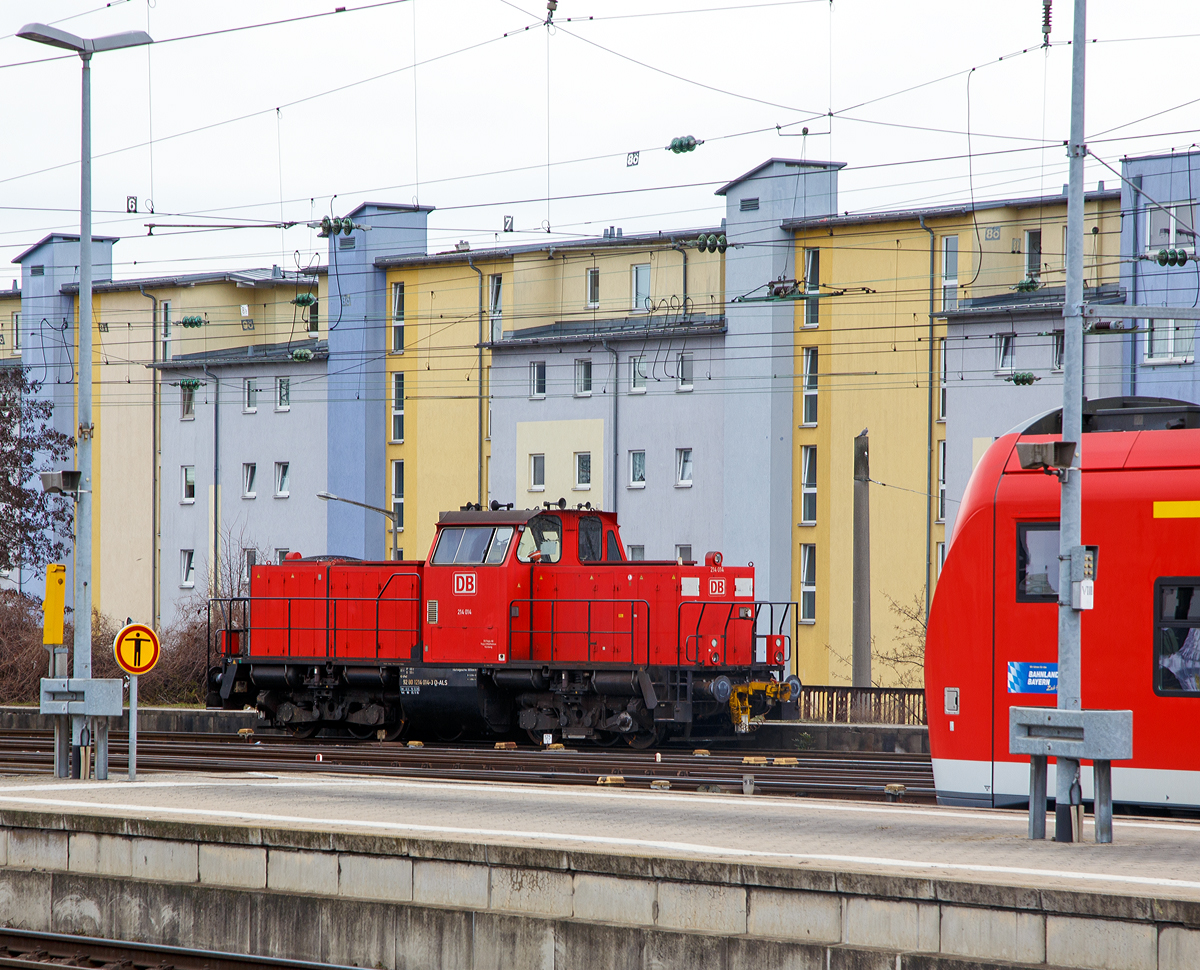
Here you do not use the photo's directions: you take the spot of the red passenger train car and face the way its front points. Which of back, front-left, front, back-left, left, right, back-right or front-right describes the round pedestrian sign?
front

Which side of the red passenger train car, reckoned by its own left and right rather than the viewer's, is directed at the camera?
left

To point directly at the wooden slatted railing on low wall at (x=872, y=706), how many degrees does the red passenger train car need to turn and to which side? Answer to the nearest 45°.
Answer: approximately 90° to its right

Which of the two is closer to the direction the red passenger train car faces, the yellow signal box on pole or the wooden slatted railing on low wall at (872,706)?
the yellow signal box on pole

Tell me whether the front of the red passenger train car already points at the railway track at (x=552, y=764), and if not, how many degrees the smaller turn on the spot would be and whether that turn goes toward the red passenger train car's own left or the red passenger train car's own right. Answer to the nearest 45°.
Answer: approximately 45° to the red passenger train car's own right

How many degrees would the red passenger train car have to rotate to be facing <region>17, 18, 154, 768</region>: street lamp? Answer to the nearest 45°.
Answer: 0° — it already faces it

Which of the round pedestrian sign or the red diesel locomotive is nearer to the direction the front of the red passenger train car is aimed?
the round pedestrian sign

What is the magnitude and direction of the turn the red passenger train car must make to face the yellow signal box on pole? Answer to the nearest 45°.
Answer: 0° — it already faces it

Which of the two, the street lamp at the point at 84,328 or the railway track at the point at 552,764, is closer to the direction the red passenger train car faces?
the street lamp
